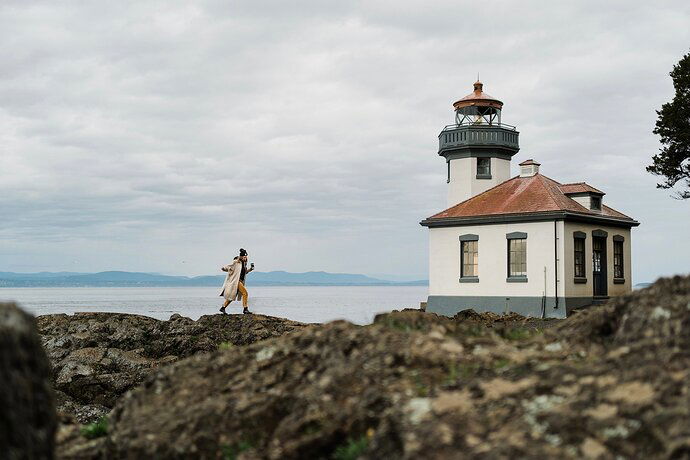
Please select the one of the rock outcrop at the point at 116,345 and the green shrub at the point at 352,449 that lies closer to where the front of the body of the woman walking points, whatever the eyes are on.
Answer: the green shrub

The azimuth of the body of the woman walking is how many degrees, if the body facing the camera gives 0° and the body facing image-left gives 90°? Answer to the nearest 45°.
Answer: approximately 270°

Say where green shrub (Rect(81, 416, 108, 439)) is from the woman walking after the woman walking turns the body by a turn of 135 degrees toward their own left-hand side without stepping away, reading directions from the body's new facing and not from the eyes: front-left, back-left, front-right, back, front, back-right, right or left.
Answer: back-left

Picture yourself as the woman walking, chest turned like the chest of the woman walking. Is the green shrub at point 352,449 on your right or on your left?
on your right

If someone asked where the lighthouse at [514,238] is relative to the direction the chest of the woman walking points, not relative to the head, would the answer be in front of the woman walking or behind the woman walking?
in front

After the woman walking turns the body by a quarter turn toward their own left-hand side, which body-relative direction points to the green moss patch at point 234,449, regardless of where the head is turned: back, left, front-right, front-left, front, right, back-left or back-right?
back

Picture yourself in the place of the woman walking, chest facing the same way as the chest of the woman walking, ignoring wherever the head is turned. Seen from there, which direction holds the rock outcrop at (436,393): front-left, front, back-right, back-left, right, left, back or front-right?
right

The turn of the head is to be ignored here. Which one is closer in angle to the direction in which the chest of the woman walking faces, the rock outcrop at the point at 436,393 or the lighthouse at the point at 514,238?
the lighthouse

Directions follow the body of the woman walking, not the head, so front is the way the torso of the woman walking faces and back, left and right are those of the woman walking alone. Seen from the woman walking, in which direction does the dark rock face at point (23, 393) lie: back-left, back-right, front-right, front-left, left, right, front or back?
right
